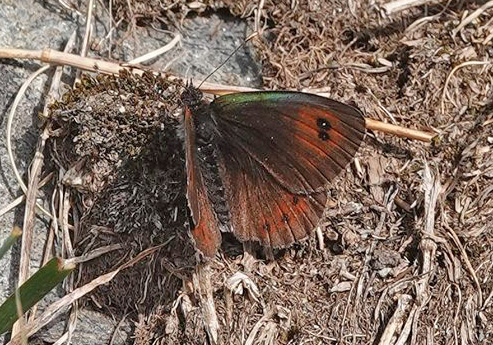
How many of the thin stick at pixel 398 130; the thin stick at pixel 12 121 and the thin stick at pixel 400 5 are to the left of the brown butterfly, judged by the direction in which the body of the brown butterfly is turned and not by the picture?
1

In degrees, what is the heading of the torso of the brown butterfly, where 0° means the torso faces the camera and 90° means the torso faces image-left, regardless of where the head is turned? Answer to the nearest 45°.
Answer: approximately 180°

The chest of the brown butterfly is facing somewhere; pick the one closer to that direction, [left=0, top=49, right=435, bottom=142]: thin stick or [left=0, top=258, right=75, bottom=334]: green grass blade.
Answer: the thin stick

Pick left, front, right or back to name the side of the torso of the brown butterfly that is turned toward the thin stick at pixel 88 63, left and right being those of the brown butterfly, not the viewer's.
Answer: left

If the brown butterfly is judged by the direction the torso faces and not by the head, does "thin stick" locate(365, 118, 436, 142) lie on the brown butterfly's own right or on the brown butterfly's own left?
on the brown butterfly's own right

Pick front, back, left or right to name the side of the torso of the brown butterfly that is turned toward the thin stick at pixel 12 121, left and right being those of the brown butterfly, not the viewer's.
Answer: left

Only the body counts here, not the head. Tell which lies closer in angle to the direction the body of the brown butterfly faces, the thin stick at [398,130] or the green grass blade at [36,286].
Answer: the thin stick

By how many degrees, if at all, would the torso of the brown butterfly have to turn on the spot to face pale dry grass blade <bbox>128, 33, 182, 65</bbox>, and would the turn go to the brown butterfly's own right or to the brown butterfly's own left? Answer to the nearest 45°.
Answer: approximately 45° to the brown butterfly's own left

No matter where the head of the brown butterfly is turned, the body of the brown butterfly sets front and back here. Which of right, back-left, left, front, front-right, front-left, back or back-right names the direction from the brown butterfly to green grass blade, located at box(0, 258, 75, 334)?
back-left
